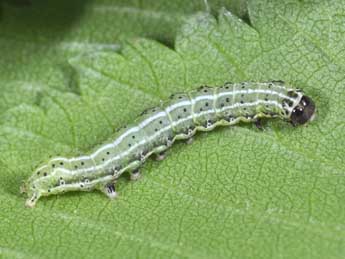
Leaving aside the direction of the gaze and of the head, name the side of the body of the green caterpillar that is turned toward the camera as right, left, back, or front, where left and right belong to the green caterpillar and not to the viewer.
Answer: right
